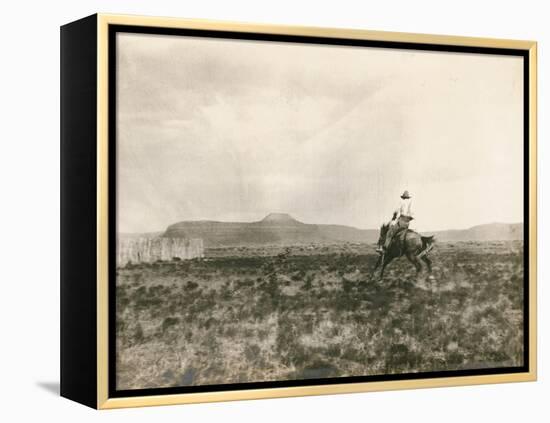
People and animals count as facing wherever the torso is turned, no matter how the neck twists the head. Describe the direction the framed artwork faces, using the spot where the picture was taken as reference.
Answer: facing the viewer and to the right of the viewer
